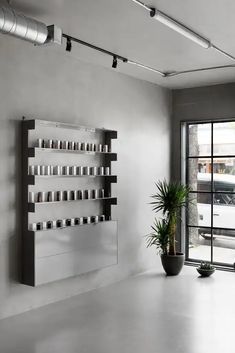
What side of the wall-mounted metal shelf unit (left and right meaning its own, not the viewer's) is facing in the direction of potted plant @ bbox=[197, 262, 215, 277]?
left

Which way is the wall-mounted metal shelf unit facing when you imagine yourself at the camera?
facing the viewer and to the right of the viewer

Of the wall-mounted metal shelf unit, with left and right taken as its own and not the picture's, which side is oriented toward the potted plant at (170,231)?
left

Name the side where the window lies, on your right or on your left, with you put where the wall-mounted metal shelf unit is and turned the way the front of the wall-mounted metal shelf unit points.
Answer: on your left
